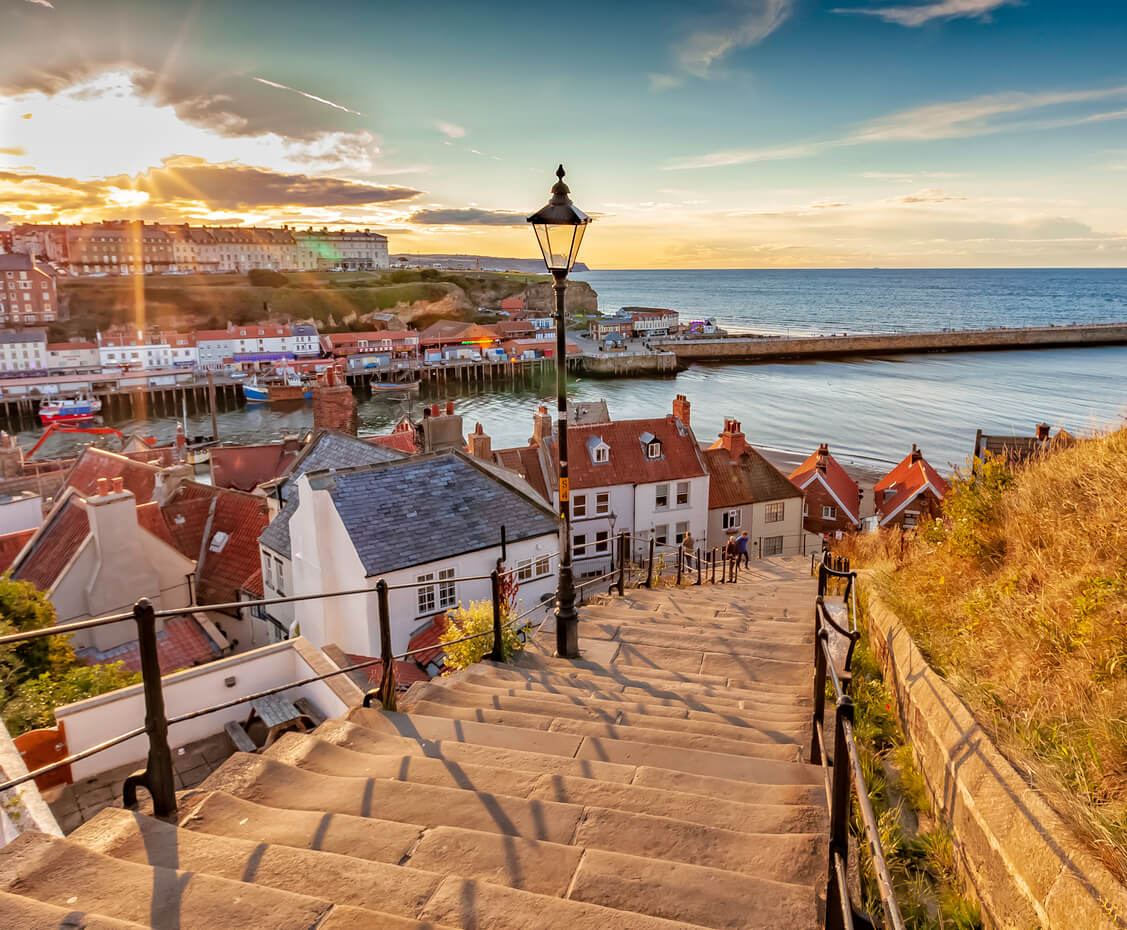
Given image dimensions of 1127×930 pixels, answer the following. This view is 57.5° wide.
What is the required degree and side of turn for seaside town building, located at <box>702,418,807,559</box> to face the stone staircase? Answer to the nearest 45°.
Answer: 0° — it already faces it

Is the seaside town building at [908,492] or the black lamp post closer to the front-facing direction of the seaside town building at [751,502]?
the black lamp post

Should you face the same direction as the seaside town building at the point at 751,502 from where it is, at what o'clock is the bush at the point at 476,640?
The bush is roughly at 12 o'clock from the seaside town building.

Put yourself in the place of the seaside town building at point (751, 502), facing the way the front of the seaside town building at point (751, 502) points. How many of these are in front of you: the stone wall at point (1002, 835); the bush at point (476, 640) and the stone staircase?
3

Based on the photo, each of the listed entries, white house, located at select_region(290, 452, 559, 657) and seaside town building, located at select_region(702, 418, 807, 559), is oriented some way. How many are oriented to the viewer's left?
0

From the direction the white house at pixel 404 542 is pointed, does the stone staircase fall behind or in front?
in front

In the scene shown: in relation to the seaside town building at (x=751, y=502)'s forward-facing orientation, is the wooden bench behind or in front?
in front

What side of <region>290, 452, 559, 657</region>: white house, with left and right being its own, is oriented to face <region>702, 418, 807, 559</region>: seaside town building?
left

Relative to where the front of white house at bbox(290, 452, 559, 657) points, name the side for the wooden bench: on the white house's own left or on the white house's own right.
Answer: on the white house's own right

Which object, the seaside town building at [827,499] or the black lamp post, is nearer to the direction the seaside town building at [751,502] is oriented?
the black lamp post

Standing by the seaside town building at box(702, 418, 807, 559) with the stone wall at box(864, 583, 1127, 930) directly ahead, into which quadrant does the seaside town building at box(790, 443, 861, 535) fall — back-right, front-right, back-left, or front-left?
back-left

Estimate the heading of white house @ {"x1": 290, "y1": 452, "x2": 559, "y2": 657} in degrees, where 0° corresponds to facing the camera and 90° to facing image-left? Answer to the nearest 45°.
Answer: approximately 315°

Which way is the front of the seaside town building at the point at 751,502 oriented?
toward the camera

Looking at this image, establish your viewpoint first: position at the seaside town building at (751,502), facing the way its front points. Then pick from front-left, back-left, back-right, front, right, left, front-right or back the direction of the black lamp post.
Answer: front

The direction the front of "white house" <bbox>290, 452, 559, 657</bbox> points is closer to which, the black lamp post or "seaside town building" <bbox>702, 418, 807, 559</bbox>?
the black lamp post

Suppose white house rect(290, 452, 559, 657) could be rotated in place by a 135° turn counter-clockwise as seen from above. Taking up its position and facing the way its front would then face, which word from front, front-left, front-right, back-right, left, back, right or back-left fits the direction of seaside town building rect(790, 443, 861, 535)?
front-right
